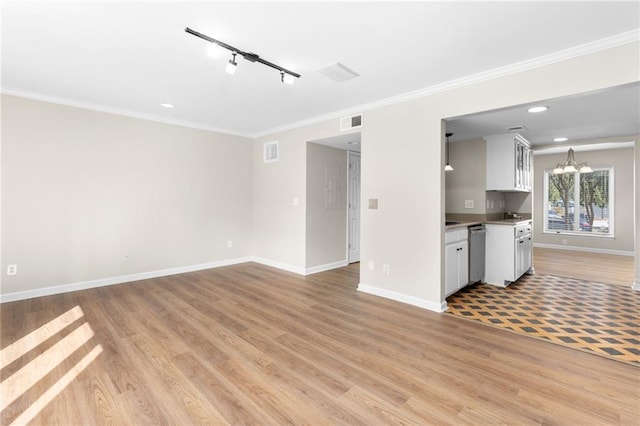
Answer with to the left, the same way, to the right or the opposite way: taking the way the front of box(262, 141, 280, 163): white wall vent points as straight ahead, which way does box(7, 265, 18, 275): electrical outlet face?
to the left

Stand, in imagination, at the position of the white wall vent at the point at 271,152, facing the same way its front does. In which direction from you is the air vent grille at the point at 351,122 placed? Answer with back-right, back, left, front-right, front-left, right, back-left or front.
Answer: left

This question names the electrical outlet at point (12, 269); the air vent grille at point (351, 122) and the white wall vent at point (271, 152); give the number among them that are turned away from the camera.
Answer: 0

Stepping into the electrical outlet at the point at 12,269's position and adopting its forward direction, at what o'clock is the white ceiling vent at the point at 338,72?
The white ceiling vent is roughly at 11 o'clock from the electrical outlet.

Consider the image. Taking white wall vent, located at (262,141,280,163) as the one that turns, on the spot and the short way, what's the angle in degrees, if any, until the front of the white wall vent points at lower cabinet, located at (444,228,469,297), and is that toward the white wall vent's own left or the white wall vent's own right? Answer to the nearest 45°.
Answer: approximately 90° to the white wall vent's own left

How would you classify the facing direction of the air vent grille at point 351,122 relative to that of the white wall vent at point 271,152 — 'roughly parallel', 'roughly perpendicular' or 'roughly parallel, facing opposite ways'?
roughly parallel

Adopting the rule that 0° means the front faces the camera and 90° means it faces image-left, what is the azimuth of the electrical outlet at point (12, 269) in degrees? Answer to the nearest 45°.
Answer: approximately 0°

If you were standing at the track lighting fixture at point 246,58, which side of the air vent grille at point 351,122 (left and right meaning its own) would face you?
front

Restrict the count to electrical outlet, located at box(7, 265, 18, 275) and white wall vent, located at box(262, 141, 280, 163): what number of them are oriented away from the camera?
0

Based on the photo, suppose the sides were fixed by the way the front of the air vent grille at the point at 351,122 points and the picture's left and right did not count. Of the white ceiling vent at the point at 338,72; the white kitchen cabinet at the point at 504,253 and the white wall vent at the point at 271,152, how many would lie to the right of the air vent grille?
1

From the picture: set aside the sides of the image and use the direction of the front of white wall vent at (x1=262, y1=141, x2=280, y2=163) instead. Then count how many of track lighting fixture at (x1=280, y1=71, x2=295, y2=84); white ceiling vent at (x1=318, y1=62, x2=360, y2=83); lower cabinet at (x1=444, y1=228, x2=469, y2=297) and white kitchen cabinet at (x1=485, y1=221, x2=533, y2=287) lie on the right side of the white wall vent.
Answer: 0

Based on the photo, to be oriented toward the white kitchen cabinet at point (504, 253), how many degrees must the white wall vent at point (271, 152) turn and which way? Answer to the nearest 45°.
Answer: approximately 90° to its left

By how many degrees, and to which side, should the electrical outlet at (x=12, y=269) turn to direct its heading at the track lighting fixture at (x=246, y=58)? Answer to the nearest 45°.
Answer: approximately 45° to its left

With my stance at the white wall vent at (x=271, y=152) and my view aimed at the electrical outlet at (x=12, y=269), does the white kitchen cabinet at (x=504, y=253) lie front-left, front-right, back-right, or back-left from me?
back-left

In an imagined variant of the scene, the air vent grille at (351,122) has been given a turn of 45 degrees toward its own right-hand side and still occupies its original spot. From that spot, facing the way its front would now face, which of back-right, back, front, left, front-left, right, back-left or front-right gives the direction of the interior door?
right

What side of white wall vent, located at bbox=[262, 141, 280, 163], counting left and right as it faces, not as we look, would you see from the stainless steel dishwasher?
left

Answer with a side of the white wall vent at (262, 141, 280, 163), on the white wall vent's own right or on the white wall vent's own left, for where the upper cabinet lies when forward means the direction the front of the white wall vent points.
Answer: on the white wall vent's own left

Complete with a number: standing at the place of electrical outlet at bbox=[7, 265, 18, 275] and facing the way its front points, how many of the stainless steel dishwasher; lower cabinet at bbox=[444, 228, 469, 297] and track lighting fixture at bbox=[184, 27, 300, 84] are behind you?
0

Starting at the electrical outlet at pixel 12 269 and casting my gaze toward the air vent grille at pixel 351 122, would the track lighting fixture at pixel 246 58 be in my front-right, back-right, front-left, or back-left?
front-right
